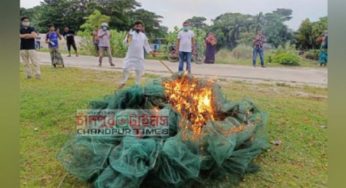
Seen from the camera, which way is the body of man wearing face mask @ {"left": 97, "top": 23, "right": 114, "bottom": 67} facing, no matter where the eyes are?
toward the camera

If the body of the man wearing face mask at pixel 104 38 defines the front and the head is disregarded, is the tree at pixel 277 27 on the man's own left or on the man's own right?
on the man's own left

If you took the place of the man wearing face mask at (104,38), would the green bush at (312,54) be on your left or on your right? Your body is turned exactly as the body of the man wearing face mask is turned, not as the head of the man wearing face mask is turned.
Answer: on your left

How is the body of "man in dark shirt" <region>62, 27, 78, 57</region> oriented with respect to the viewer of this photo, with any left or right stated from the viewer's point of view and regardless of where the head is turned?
facing the viewer

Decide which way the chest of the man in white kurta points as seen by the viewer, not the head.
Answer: toward the camera

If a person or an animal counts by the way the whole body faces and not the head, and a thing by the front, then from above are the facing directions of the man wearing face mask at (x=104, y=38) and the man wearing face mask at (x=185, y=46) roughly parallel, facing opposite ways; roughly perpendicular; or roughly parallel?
roughly parallel
